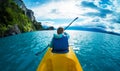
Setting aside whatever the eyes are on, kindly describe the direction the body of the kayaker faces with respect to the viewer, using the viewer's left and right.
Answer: facing away from the viewer
